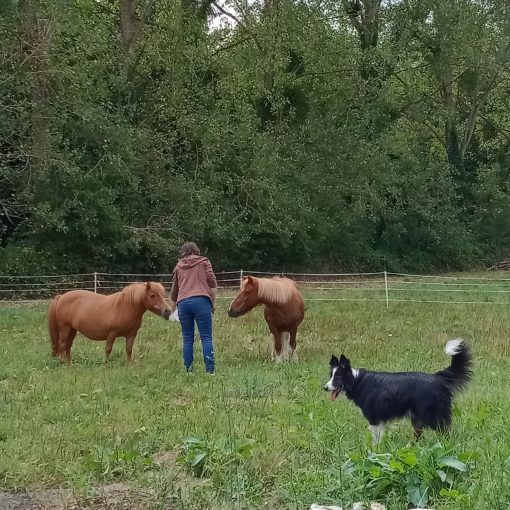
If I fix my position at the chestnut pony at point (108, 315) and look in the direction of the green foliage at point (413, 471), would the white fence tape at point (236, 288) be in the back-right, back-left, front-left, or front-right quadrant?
back-left

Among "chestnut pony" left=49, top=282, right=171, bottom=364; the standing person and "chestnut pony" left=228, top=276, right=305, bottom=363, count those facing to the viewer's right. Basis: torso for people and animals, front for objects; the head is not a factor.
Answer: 1

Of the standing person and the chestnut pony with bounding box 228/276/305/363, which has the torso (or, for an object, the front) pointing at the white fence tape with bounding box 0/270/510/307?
the standing person

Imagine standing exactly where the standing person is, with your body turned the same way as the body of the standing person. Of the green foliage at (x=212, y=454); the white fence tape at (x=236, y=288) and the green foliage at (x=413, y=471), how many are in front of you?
1

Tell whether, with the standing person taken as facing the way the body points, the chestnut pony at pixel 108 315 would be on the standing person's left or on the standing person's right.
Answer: on the standing person's left

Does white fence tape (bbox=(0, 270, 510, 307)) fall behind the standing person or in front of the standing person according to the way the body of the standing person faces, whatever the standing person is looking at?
in front

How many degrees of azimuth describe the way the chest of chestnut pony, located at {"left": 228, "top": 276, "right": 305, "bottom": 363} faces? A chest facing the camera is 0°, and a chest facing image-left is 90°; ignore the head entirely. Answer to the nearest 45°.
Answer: approximately 45°

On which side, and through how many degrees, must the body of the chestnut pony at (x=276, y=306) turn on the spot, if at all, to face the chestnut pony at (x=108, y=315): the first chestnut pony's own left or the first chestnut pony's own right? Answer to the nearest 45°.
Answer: approximately 45° to the first chestnut pony's own right

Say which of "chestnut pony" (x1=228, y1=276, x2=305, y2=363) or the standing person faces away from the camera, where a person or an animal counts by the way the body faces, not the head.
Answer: the standing person

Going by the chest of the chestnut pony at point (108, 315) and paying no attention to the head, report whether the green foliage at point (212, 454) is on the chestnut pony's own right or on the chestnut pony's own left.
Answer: on the chestnut pony's own right

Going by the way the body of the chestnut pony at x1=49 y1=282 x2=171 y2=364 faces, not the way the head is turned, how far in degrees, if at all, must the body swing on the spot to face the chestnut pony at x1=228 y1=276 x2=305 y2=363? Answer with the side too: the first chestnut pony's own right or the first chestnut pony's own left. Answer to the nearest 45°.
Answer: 0° — it already faces it

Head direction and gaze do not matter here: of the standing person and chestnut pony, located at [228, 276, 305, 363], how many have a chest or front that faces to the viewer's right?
0

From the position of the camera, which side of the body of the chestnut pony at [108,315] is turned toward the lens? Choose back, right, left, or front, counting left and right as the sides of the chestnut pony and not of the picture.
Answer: right

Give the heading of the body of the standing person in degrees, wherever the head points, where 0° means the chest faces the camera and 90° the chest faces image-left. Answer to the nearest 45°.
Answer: approximately 180°

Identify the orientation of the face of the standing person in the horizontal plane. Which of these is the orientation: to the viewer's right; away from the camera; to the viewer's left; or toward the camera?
away from the camera
